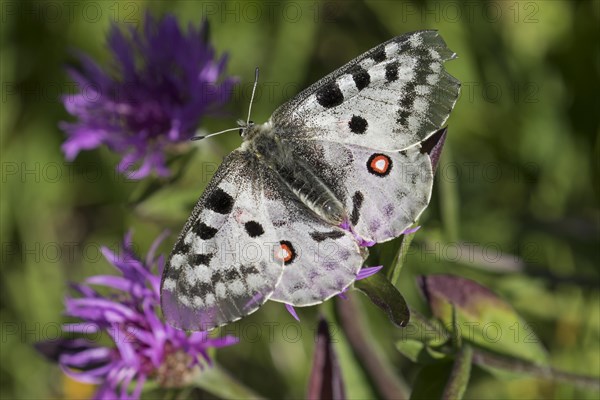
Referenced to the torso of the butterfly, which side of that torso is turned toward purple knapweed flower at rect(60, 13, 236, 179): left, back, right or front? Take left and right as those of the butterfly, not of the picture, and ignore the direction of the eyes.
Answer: front

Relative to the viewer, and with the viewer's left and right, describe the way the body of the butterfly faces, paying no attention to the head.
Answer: facing away from the viewer and to the left of the viewer
